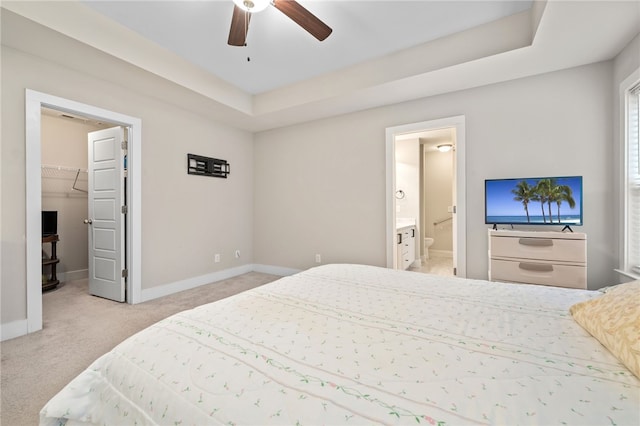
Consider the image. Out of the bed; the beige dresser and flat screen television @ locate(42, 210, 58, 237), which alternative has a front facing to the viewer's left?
the bed

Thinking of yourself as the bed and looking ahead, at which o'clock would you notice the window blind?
The window blind is roughly at 5 o'clock from the bed.

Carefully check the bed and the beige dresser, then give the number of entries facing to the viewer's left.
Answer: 1

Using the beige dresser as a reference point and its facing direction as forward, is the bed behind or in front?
in front

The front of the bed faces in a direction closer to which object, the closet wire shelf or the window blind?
the closet wire shelf

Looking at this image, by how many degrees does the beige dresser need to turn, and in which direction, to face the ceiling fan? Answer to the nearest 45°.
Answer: approximately 45° to its right

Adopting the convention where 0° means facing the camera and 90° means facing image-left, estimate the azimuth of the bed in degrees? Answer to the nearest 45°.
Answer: approximately 90°

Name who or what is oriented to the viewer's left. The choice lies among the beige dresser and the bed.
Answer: the bed

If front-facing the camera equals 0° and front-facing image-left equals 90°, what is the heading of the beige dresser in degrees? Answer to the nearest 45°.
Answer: approximately 0°

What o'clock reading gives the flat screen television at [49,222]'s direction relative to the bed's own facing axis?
The flat screen television is roughly at 1 o'clock from the bed.
